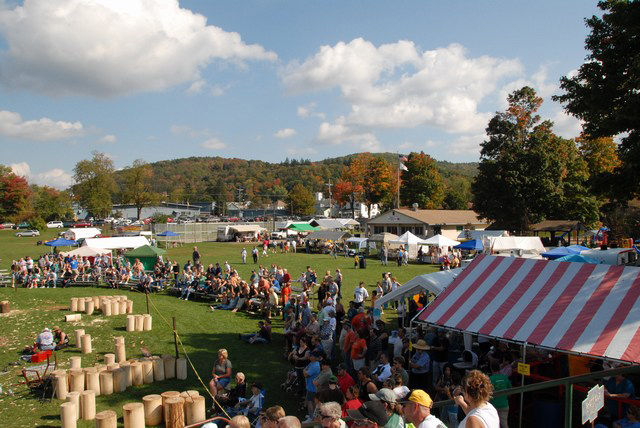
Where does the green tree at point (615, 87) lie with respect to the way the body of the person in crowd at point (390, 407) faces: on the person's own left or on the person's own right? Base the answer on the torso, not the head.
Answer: on the person's own right

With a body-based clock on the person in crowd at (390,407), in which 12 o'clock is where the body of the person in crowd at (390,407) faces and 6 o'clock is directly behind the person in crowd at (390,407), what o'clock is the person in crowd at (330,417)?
the person in crowd at (330,417) is roughly at 10 o'clock from the person in crowd at (390,407).

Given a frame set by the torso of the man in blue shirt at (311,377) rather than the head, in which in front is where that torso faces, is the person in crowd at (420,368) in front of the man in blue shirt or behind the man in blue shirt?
behind

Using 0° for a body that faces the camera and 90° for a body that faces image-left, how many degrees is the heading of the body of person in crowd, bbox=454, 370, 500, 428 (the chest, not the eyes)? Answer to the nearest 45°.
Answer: approximately 135°

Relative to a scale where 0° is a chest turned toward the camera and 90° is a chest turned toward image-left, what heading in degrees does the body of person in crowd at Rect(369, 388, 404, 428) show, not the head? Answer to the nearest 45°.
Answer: approximately 90°

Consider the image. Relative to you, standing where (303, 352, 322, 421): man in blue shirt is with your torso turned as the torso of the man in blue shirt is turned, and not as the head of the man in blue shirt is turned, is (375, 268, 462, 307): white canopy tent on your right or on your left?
on your right

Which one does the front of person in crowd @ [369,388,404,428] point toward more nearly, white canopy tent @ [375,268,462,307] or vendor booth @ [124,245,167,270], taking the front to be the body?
the vendor booth
